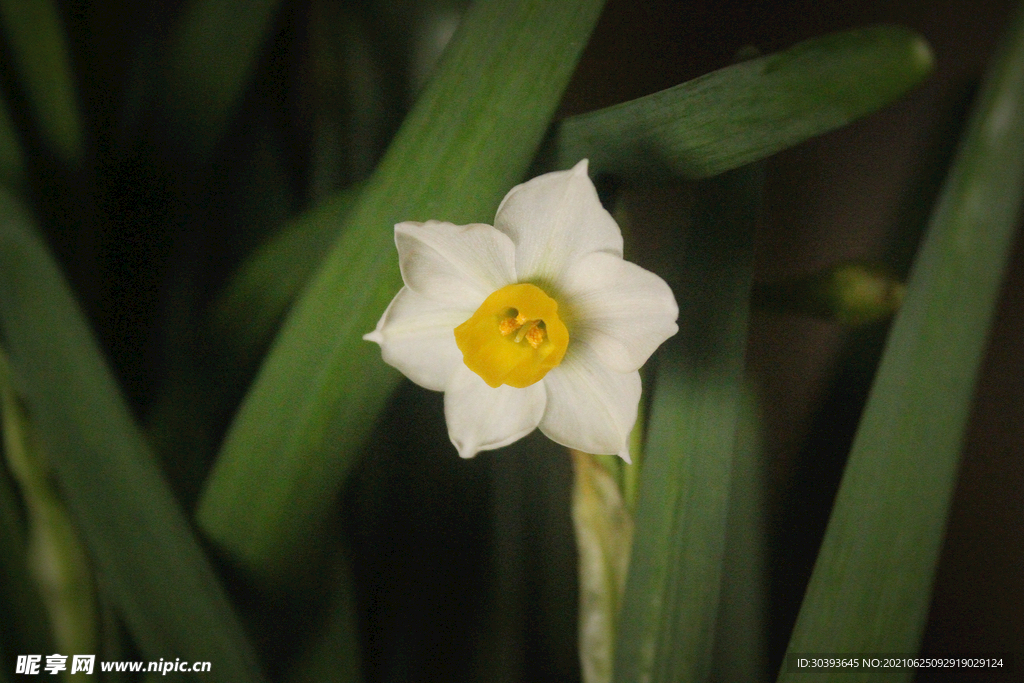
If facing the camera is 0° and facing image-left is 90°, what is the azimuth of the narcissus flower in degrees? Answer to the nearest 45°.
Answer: approximately 0°
